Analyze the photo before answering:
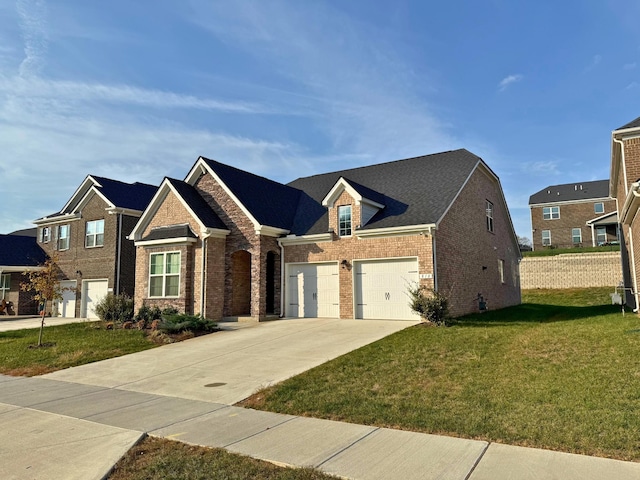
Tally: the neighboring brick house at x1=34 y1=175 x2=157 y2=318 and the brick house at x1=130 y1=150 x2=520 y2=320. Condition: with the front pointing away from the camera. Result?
0

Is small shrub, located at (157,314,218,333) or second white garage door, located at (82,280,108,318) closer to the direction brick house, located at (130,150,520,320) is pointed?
the small shrub

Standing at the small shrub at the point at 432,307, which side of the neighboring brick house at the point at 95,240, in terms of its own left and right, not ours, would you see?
left

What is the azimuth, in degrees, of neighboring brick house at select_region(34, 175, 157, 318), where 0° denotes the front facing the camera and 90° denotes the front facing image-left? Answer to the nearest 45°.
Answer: approximately 45°

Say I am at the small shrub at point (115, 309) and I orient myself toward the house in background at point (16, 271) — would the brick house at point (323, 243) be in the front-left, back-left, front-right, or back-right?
back-right

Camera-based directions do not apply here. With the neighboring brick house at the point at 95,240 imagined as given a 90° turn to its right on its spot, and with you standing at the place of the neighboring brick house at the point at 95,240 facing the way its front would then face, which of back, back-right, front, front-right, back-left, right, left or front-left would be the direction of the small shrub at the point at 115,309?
back-left

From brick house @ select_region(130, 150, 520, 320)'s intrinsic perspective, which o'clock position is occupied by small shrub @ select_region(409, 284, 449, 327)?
The small shrub is roughly at 9 o'clock from the brick house.

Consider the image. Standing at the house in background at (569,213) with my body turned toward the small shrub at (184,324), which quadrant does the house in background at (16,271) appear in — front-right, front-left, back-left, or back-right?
front-right

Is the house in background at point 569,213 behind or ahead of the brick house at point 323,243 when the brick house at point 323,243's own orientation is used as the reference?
behind

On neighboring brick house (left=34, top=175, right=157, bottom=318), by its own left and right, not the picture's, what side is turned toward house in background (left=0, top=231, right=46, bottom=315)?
right

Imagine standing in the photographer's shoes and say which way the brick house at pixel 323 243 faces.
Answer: facing the viewer and to the left of the viewer

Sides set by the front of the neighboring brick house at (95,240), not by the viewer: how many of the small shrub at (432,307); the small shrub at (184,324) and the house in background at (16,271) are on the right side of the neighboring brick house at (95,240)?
1

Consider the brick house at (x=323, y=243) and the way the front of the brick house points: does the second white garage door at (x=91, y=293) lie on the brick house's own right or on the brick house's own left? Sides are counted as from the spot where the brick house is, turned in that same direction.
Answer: on the brick house's own right

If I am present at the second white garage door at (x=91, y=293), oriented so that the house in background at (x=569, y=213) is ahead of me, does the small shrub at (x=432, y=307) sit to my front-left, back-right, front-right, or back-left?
front-right

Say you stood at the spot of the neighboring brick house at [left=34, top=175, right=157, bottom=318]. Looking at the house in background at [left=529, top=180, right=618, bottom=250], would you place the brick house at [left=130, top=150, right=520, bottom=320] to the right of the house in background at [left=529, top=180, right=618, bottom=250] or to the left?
right

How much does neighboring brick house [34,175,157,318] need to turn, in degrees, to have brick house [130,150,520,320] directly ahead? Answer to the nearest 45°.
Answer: approximately 90° to its left
